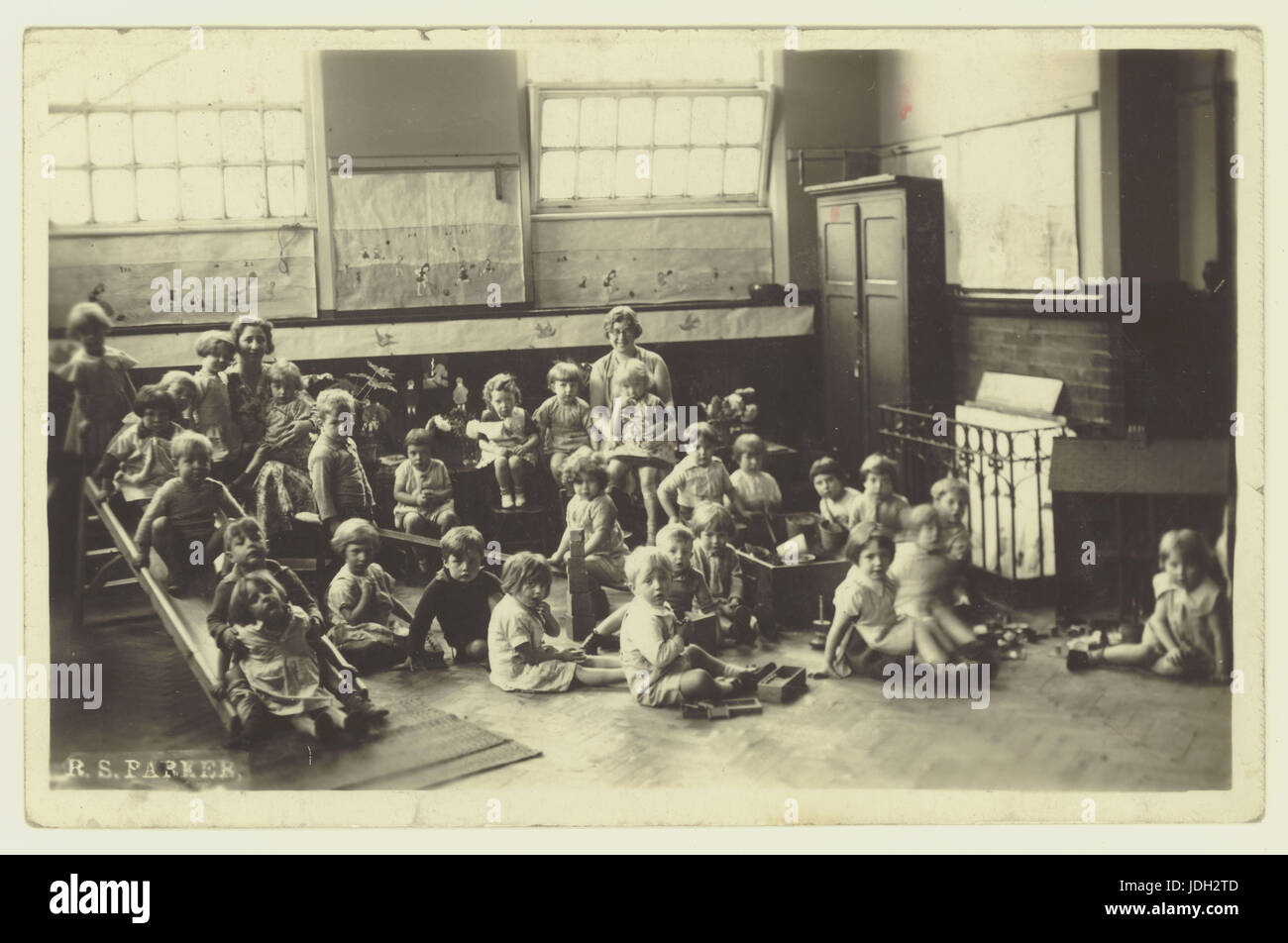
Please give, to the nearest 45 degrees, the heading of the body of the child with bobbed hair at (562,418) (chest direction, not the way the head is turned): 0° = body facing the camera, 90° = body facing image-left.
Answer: approximately 0°

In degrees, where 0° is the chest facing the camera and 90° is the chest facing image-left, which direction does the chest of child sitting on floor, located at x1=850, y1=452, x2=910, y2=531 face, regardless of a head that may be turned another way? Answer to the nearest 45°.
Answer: approximately 0°

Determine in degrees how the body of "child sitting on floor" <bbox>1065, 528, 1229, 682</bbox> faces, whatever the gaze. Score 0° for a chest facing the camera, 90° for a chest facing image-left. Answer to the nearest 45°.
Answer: approximately 45°

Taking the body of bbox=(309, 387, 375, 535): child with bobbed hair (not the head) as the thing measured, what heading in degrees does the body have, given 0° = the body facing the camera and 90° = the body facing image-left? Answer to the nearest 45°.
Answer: approximately 315°

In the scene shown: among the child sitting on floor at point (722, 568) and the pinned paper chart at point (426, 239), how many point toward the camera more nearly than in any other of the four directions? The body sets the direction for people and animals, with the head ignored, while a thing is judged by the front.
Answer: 2
